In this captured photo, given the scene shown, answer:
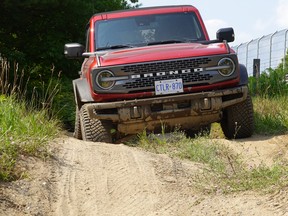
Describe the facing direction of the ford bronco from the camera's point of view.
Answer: facing the viewer

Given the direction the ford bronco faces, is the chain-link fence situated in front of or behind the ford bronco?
behind
